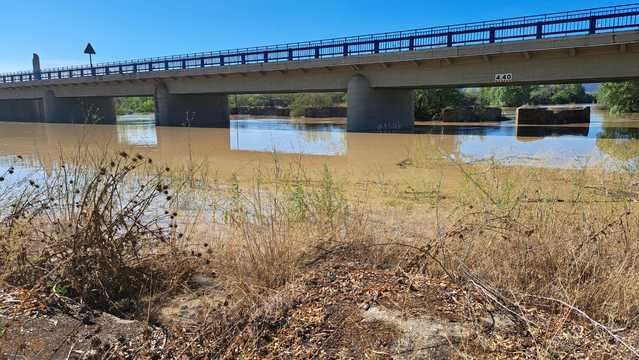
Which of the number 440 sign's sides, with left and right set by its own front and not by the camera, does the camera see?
front

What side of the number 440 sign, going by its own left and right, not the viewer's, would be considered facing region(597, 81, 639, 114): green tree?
back

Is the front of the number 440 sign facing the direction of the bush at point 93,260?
yes

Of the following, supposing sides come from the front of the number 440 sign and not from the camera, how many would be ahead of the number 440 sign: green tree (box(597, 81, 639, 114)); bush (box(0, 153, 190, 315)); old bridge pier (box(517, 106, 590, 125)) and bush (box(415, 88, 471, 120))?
1

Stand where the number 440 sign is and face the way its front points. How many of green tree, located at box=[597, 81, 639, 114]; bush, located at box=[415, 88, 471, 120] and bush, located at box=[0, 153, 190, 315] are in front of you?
1

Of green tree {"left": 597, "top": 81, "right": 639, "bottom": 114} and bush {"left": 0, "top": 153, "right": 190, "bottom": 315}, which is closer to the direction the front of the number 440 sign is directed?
the bush

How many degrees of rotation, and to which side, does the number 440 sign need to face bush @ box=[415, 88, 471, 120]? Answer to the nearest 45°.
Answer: approximately 180°
